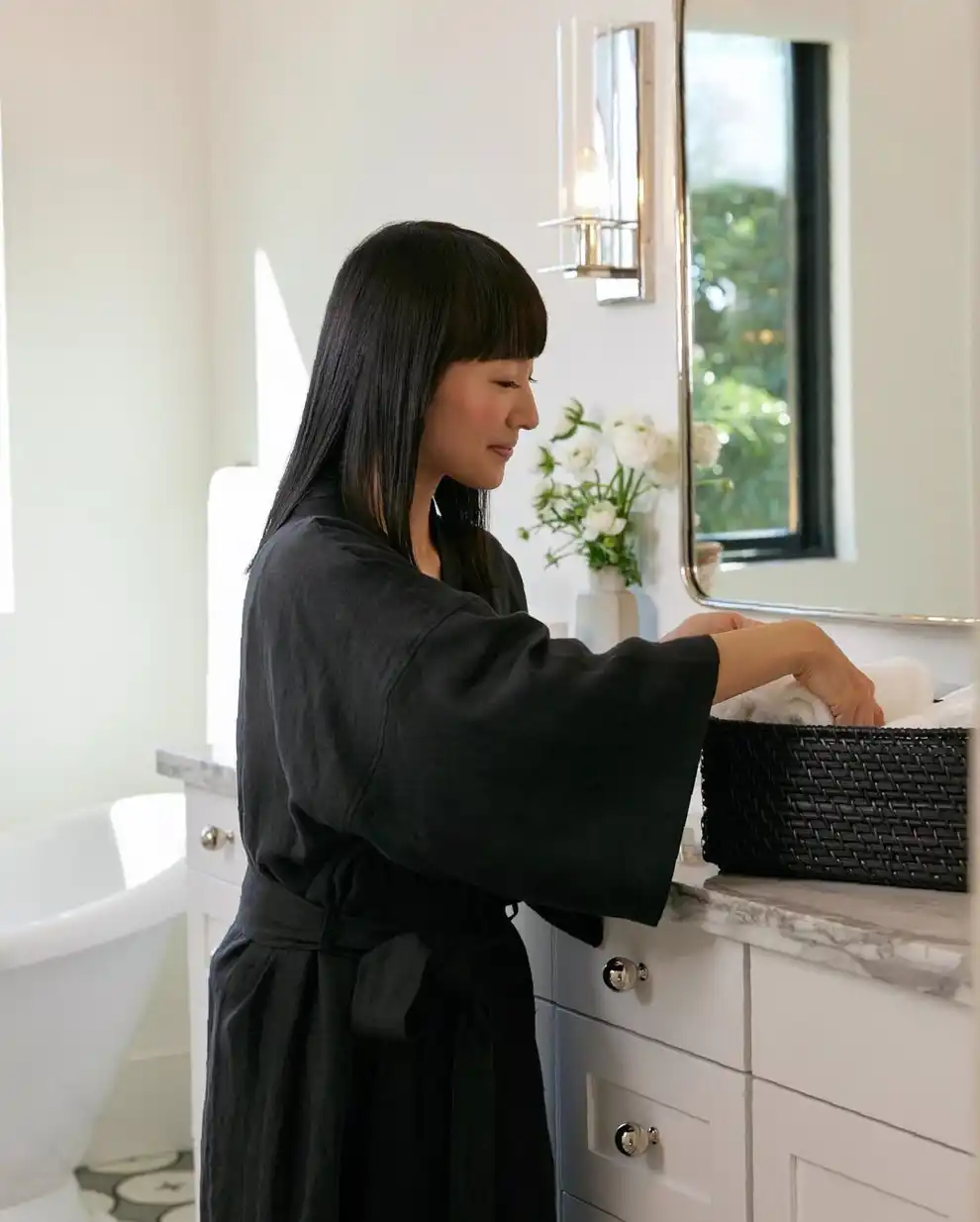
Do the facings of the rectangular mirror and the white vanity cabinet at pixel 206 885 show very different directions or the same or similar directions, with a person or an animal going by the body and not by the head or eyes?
same or similar directions

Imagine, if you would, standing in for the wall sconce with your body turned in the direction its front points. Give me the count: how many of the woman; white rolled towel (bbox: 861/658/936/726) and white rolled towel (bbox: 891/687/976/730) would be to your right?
0

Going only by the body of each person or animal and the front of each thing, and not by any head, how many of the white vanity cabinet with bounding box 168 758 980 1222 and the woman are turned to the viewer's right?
1

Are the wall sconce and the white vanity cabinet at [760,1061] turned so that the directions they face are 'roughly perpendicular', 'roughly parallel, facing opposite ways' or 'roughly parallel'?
roughly parallel

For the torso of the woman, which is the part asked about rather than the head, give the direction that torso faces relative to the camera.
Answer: to the viewer's right

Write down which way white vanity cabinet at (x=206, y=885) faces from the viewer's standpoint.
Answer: facing the viewer and to the left of the viewer

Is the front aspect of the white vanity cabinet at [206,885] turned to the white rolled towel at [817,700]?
no

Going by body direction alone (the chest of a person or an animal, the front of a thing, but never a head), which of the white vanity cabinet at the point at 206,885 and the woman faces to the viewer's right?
the woman

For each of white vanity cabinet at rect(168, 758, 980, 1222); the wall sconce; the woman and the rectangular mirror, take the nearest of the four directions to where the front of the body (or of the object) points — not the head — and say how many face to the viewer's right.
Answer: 1

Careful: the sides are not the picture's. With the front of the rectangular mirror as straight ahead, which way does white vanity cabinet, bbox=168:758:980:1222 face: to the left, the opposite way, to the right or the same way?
the same way

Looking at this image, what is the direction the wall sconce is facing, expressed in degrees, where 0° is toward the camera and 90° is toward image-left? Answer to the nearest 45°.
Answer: approximately 45°

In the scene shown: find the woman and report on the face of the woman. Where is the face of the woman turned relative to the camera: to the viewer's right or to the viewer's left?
to the viewer's right

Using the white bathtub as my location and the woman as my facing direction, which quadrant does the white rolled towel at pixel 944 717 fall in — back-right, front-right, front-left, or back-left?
front-left

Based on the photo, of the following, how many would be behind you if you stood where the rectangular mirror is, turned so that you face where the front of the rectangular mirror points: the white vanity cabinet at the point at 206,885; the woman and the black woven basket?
0

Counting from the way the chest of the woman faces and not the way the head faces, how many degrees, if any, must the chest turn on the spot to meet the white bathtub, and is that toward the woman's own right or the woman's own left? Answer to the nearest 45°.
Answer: approximately 135° to the woman's own left
